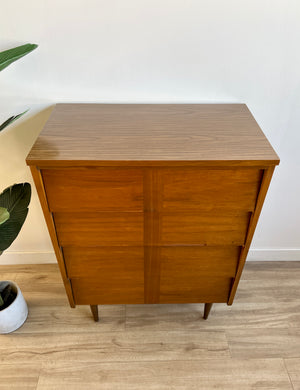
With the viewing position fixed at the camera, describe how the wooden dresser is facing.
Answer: facing the viewer
